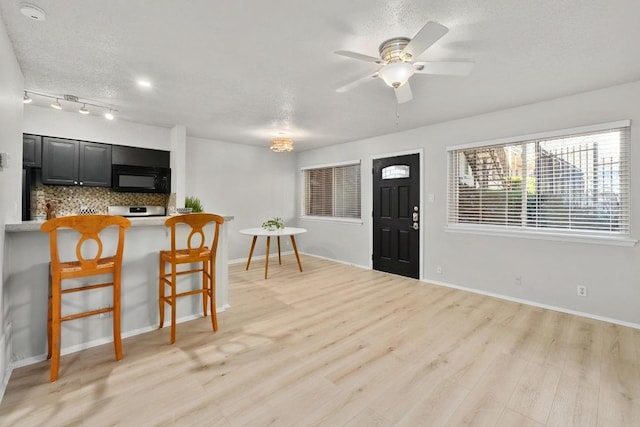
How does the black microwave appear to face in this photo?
toward the camera

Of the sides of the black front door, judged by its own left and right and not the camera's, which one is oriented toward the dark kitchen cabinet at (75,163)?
front

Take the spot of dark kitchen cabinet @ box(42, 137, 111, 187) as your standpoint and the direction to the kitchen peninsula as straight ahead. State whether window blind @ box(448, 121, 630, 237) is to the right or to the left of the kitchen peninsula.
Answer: left

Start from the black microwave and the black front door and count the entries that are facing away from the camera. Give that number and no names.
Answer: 0

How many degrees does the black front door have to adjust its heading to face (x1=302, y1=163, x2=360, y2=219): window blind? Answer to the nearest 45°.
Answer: approximately 90° to its right

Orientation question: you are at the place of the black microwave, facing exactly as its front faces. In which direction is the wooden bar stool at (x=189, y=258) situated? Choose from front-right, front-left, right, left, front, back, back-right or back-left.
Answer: front

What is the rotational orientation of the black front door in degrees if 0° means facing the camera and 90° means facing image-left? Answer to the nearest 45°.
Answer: approximately 45°

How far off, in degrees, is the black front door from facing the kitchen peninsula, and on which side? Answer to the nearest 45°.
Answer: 0° — it already faces it

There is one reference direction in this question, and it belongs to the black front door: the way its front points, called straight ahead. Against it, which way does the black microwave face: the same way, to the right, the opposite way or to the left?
to the left

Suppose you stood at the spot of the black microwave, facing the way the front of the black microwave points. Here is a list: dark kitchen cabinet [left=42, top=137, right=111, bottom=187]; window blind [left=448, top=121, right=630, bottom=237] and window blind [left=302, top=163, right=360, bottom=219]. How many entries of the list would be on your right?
1

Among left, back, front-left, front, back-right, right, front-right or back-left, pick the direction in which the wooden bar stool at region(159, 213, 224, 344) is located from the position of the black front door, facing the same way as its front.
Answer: front

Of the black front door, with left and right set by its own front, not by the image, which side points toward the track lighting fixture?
front

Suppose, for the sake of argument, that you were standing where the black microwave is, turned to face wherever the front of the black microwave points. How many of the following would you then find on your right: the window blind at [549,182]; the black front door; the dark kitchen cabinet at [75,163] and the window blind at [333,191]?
1

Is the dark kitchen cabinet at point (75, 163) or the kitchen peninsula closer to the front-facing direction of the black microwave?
the kitchen peninsula

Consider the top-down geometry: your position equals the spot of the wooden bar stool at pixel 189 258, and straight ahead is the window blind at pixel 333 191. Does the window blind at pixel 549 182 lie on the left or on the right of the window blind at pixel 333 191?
right

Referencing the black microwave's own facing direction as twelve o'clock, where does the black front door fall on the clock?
The black front door is roughly at 10 o'clock from the black microwave.
